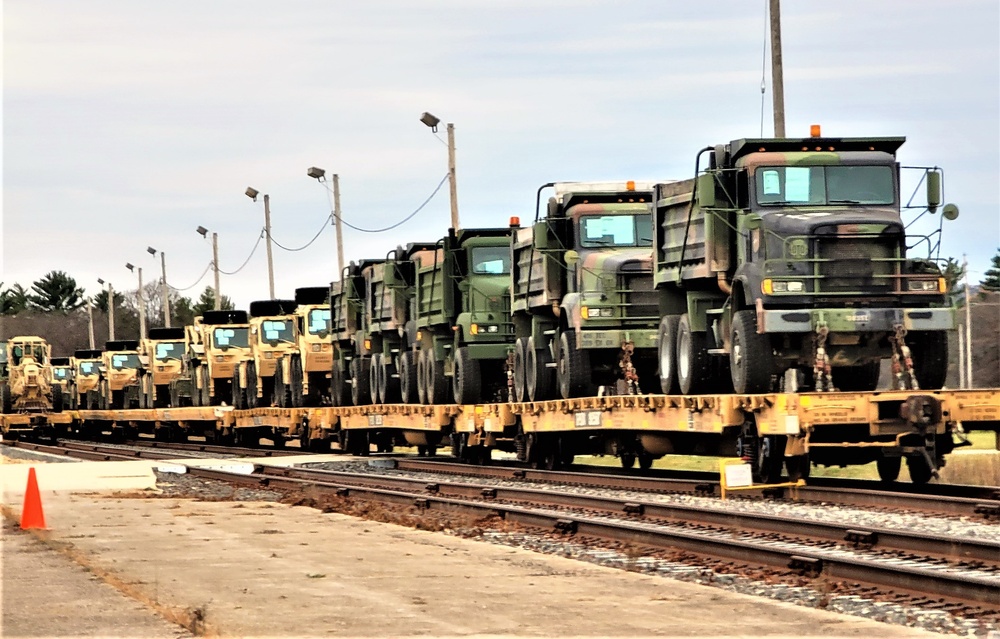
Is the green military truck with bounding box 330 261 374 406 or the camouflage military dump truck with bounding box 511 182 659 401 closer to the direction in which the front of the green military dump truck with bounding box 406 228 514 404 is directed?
the camouflage military dump truck

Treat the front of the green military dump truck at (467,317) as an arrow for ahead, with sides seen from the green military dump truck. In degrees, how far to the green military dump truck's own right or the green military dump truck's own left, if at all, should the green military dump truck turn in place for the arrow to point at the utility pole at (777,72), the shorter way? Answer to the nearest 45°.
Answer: approximately 45° to the green military dump truck's own left

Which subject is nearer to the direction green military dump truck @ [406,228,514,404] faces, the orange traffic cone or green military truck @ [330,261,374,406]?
the orange traffic cone

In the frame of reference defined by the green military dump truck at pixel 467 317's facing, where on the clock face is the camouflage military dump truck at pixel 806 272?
the camouflage military dump truck at pixel 806 272 is roughly at 1 o'clock from the green military dump truck at pixel 467 317.

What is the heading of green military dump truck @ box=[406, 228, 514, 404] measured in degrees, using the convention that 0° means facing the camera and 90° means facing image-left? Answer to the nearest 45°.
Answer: approximately 315°

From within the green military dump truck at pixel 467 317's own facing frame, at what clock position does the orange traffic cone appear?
The orange traffic cone is roughly at 2 o'clock from the green military dump truck.

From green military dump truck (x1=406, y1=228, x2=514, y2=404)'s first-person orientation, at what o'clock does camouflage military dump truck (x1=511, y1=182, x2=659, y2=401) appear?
camouflage military dump truck (x1=511, y1=182, x2=659, y2=401) is roughly at 1 o'clock from green military dump truck (x1=406, y1=228, x2=514, y2=404).

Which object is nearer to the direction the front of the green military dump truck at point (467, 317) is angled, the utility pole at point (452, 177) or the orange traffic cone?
the orange traffic cone

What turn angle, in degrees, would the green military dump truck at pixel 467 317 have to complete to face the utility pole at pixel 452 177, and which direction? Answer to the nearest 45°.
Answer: approximately 135° to its left
